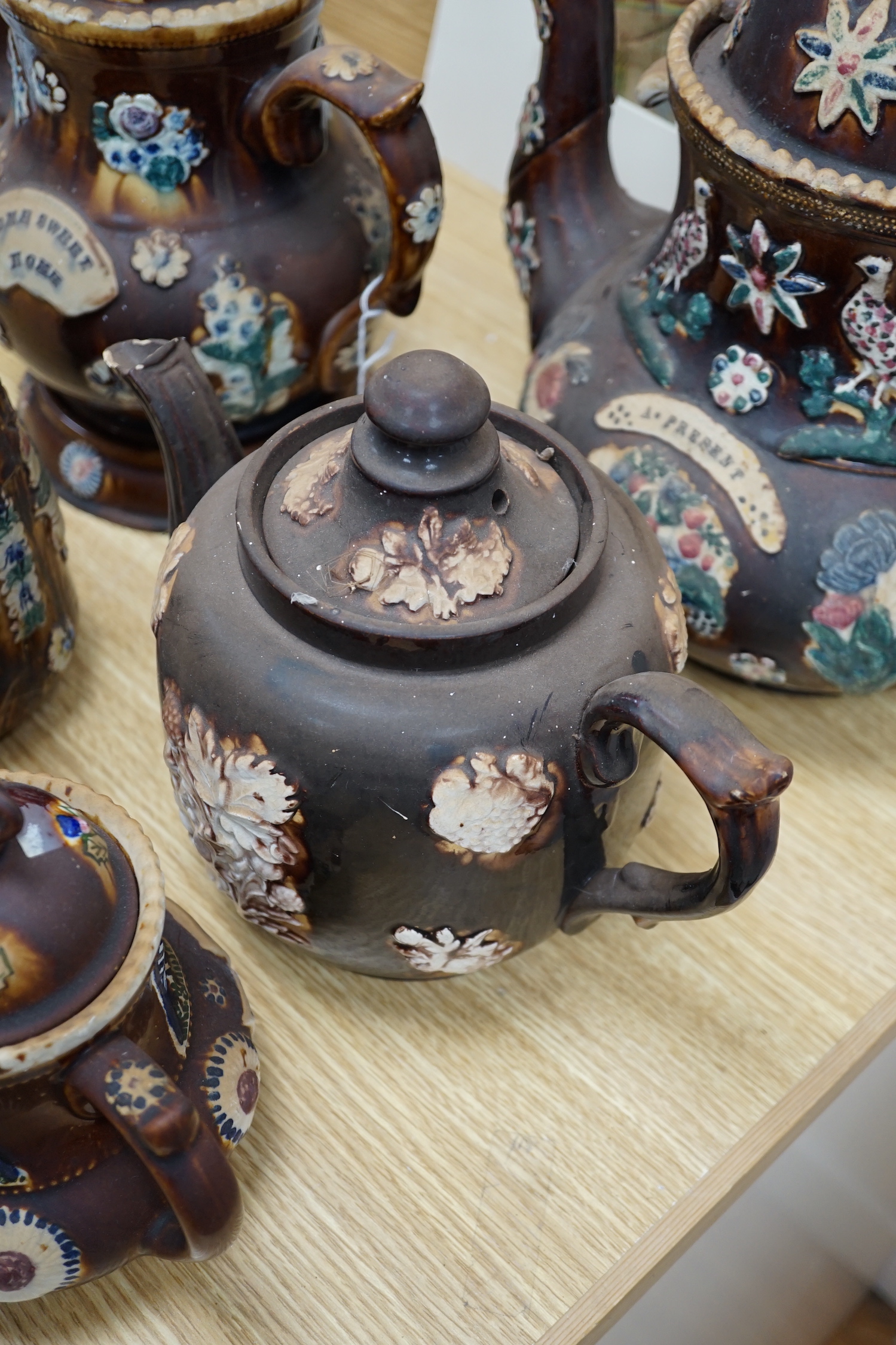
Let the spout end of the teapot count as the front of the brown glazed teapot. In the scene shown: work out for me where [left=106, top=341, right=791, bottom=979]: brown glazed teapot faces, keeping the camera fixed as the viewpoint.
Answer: facing away from the viewer and to the left of the viewer

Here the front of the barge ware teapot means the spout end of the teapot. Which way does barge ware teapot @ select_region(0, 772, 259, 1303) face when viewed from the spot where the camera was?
facing away from the viewer and to the left of the viewer

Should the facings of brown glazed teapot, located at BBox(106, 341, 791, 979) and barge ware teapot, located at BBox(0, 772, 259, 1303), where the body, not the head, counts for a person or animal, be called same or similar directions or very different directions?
same or similar directions

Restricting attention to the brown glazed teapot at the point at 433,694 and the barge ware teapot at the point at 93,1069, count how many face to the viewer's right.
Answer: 0

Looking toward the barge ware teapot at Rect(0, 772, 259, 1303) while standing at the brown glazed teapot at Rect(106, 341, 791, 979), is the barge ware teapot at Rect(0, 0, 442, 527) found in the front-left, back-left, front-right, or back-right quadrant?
back-right

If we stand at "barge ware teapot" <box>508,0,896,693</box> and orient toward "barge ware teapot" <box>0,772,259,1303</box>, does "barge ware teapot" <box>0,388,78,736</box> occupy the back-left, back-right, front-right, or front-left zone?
front-right
